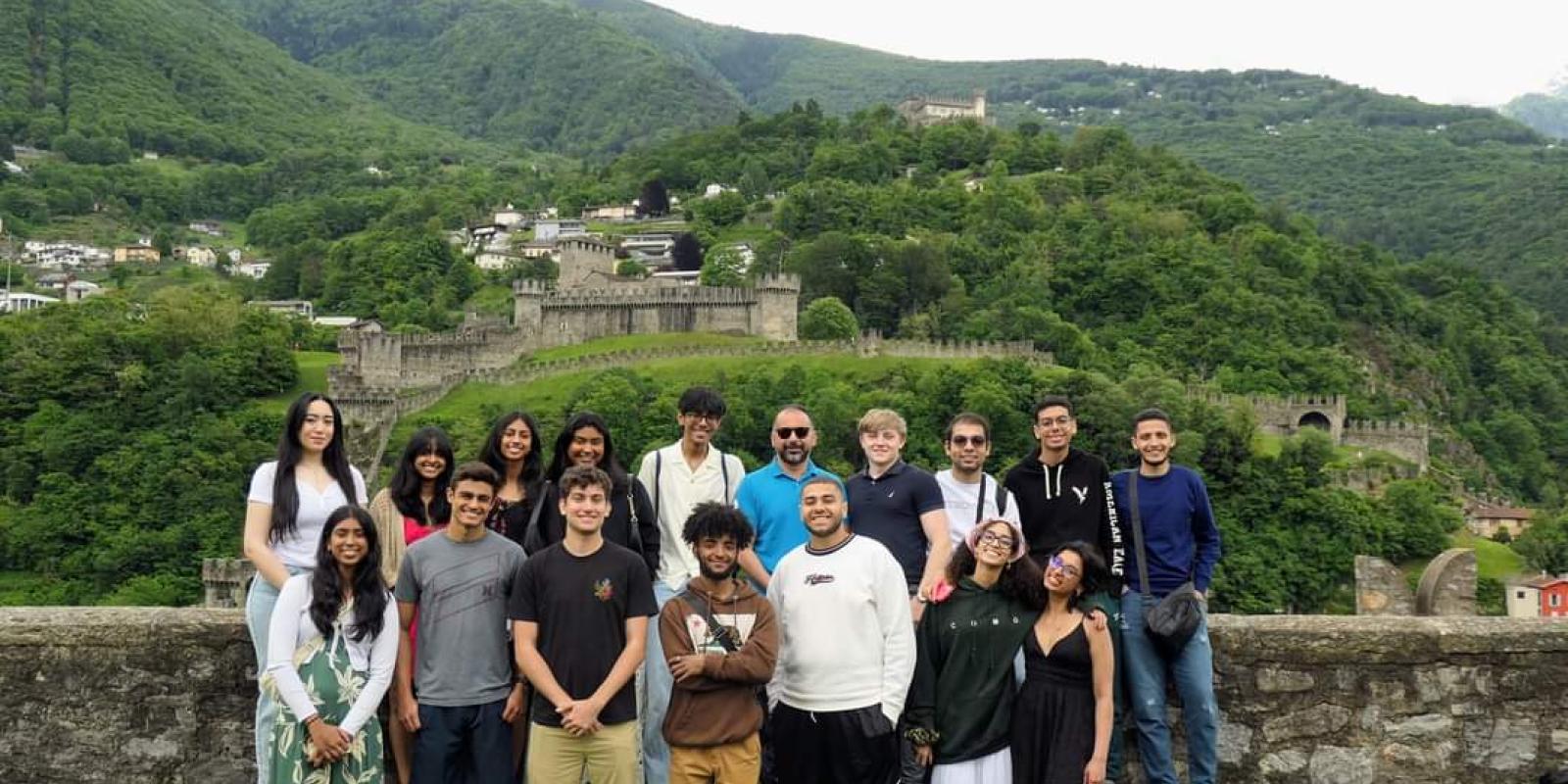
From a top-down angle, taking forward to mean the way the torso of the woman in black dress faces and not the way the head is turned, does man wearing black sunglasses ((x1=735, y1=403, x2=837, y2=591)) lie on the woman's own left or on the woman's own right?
on the woman's own right

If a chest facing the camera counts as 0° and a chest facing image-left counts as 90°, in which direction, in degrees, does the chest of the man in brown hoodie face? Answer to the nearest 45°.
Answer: approximately 0°

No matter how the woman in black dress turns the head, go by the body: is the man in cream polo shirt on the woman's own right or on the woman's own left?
on the woman's own right

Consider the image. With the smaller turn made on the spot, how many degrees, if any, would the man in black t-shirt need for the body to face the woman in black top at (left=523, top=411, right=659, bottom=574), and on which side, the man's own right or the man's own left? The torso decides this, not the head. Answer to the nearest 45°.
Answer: approximately 180°

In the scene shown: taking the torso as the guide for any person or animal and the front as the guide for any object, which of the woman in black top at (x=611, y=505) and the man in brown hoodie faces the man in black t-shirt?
the woman in black top

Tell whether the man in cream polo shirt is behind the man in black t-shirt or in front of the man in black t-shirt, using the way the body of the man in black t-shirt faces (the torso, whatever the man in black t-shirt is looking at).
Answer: behind

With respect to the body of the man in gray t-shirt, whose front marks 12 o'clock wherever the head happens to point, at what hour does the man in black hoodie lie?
The man in black hoodie is roughly at 9 o'clock from the man in gray t-shirt.
